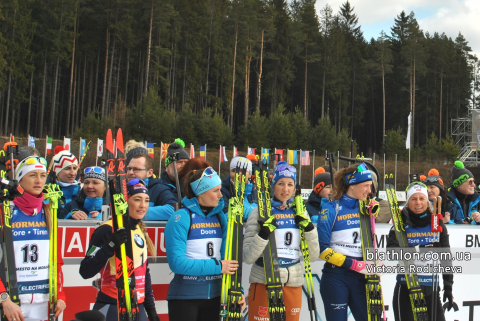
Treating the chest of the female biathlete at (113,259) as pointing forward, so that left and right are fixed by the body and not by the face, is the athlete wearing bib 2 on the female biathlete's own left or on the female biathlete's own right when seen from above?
on the female biathlete's own left

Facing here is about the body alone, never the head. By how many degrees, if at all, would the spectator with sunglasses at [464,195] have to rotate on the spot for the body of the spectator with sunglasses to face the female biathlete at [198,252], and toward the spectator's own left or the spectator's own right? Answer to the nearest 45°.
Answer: approximately 90° to the spectator's own right

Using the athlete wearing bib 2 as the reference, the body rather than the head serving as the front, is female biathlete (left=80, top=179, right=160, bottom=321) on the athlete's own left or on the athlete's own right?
on the athlete's own right

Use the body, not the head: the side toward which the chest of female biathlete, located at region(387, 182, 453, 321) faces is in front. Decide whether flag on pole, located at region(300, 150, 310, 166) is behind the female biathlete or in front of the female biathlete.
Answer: behind

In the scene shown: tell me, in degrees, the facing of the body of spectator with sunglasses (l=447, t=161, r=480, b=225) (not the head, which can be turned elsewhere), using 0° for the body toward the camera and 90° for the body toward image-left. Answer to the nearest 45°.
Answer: approximately 315°

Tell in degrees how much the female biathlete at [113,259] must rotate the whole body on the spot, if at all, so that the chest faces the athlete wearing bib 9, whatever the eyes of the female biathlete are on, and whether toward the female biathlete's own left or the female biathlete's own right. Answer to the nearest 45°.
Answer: approximately 45° to the female biathlete's own left

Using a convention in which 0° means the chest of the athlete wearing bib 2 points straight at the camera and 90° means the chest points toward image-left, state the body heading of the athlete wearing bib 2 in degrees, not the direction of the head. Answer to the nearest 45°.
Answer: approximately 315°

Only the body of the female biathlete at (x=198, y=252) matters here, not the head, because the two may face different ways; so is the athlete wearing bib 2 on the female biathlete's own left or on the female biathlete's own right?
on the female biathlete's own left
